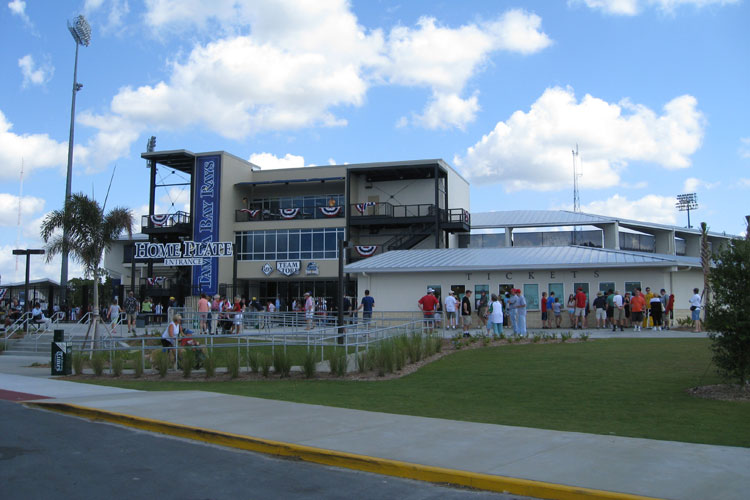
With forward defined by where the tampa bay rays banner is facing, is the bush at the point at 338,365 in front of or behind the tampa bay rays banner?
in front

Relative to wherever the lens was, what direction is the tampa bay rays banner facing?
facing the viewer

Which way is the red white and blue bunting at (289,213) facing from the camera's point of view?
toward the camera

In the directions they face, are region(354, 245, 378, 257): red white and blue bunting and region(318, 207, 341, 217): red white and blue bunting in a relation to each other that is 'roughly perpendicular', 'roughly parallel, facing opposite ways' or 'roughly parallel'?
roughly parallel

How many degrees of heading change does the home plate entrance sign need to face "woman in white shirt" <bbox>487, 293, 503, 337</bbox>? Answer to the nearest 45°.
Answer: approximately 45° to its left

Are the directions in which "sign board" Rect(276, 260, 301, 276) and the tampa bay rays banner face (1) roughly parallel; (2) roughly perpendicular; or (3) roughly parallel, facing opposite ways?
roughly parallel

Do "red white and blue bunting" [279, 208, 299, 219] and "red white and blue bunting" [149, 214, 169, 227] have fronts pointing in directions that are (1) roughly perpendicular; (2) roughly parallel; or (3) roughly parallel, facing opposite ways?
roughly parallel

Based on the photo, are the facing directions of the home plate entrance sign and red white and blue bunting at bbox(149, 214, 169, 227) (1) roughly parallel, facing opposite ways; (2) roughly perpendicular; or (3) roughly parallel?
roughly parallel

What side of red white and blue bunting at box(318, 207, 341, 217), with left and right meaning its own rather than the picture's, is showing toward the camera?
front

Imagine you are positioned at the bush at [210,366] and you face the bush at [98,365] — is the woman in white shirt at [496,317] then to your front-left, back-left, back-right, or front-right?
back-right

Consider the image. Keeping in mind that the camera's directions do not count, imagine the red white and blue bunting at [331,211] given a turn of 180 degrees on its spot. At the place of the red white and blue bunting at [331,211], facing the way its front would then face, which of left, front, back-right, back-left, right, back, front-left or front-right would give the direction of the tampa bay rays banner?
left

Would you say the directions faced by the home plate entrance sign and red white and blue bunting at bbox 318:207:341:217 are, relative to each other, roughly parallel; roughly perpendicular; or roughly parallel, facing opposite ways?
roughly parallel

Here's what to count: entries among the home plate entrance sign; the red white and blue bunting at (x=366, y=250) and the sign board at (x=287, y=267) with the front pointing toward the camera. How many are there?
3

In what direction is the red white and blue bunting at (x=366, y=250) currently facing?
toward the camera

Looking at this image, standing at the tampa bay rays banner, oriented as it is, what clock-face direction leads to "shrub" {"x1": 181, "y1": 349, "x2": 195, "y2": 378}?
The shrub is roughly at 12 o'clock from the tampa bay rays banner.
